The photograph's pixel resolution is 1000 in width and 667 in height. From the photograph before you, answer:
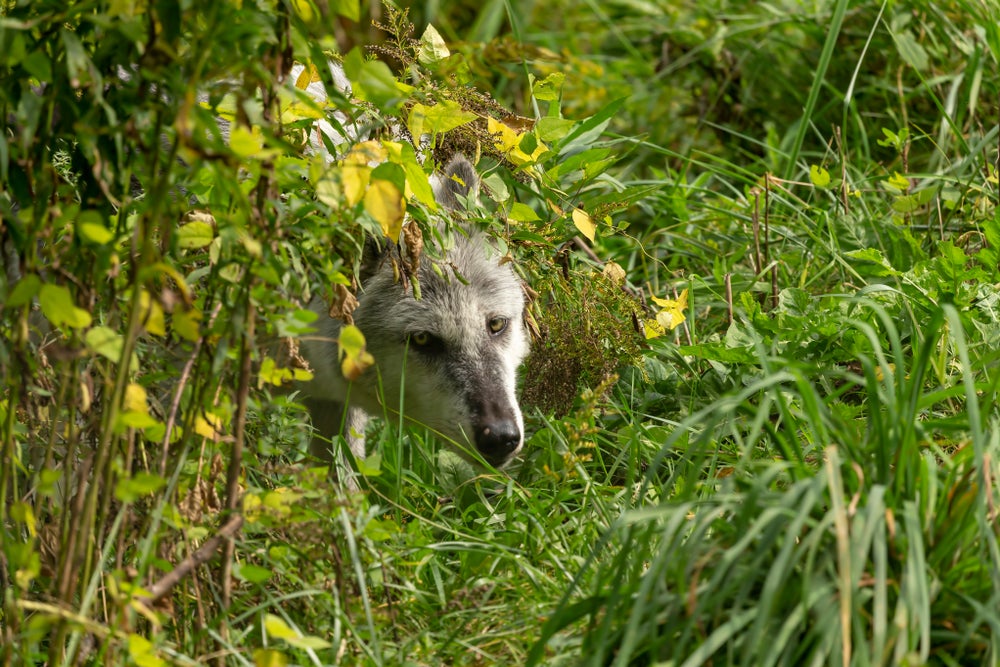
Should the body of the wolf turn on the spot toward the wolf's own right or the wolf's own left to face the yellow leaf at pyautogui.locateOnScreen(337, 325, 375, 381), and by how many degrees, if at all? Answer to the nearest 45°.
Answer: approximately 45° to the wolf's own right

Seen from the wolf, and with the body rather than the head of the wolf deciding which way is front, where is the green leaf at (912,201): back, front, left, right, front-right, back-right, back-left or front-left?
front-left

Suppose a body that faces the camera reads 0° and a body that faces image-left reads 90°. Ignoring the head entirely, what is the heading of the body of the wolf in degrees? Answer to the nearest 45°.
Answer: approximately 315°

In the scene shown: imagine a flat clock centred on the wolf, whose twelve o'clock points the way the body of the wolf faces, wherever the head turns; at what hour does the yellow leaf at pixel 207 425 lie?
The yellow leaf is roughly at 2 o'clock from the wolf.

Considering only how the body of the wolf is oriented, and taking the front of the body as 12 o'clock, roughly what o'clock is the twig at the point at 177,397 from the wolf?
The twig is roughly at 4 o'clock from the wolf.

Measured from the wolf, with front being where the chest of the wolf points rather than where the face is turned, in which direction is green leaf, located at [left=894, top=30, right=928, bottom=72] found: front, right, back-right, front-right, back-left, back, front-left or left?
left

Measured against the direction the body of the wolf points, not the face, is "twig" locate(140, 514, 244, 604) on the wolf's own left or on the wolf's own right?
on the wolf's own right

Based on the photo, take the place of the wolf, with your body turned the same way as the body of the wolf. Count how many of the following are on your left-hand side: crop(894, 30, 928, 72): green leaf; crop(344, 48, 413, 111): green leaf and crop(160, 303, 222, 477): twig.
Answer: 1

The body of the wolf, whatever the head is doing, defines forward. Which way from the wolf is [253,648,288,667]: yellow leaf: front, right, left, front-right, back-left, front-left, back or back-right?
front-right

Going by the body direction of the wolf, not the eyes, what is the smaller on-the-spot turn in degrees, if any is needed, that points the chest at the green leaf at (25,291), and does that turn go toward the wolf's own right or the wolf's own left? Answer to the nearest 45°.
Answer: approximately 45° to the wolf's own right

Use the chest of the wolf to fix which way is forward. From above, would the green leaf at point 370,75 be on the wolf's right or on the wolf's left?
on the wolf's right
